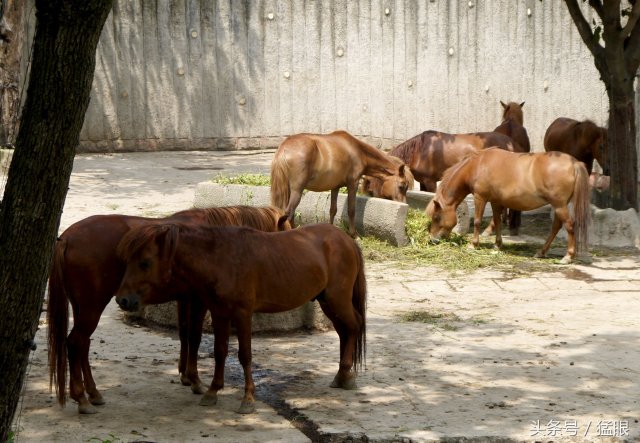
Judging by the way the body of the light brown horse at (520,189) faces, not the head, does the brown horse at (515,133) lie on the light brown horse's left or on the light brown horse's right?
on the light brown horse's right

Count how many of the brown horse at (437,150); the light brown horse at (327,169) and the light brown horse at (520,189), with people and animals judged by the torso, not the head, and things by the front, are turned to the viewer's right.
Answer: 1

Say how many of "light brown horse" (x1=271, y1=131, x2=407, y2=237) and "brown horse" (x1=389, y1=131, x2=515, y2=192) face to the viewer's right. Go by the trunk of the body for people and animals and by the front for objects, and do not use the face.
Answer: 1

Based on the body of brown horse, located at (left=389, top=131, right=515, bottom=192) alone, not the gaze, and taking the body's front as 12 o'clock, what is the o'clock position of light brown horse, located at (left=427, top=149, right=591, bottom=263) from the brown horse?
The light brown horse is roughly at 8 o'clock from the brown horse.

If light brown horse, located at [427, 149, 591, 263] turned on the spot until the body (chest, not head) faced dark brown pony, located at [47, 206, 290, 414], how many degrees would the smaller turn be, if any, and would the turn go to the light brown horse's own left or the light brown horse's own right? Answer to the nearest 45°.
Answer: approximately 45° to the light brown horse's own left

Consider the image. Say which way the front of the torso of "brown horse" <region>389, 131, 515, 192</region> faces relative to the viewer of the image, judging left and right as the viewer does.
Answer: facing to the left of the viewer

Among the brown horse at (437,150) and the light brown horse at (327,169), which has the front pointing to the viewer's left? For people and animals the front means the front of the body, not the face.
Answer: the brown horse

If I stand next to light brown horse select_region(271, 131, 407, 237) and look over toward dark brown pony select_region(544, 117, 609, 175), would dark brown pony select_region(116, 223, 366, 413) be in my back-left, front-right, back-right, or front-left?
back-right

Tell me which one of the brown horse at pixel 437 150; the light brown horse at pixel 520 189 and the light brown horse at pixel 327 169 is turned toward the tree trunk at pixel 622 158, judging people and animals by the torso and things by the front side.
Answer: the light brown horse at pixel 327 169

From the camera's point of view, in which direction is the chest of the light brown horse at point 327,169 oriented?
to the viewer's right

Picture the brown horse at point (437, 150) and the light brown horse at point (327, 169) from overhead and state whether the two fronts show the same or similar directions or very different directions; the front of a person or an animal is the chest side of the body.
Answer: very different directions

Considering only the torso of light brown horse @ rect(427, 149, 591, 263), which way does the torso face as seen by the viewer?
to the viewer's left

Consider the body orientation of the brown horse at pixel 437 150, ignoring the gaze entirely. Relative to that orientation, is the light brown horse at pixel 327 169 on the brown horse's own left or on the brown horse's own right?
on the brown horse's own left

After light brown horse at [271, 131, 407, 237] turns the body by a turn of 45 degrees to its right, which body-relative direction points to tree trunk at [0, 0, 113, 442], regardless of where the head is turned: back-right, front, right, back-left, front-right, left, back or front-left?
front-right

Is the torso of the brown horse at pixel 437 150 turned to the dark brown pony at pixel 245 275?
no

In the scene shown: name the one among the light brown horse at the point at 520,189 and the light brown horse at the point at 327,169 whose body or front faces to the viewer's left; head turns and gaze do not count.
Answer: the light brown horse at the point at 520,189

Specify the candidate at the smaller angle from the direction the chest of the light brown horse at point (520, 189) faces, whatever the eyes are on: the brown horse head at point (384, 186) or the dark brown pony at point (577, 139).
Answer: the brown horse head

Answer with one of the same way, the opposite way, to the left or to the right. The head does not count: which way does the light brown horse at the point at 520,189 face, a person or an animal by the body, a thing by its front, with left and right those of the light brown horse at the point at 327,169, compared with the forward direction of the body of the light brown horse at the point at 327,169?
the opposite way
